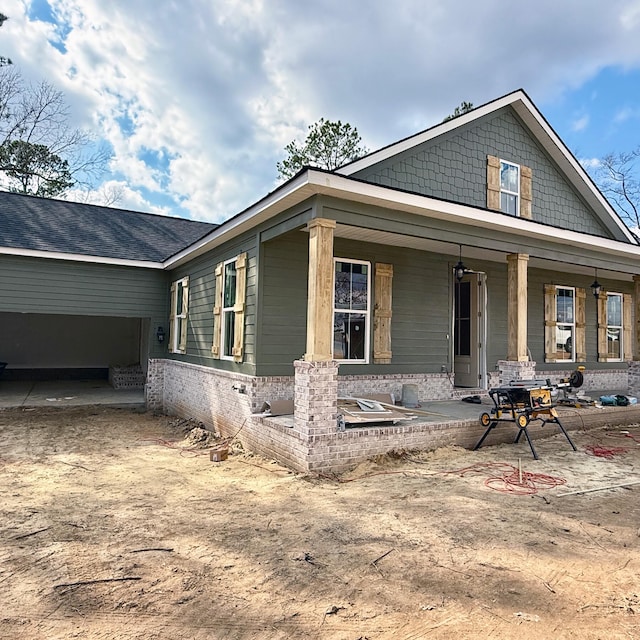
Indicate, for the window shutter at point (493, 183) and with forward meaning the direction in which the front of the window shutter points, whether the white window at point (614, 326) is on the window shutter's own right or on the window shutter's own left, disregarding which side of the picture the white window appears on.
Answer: on the window shutter's own left

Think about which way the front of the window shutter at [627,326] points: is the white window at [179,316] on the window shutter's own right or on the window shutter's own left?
on the window shutter's own right

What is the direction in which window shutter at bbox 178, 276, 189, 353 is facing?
to the viewer's left

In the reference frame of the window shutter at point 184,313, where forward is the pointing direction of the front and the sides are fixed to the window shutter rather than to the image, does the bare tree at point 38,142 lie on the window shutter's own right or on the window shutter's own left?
on the window shutter's own right

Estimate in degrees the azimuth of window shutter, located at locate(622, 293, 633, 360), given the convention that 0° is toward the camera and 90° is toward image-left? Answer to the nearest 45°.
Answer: approximately 315°

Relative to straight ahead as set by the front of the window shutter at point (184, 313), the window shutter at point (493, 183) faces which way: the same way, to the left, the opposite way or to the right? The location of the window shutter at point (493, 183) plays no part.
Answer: to the left

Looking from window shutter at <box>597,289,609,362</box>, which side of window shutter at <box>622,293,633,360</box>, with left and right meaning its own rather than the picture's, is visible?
right

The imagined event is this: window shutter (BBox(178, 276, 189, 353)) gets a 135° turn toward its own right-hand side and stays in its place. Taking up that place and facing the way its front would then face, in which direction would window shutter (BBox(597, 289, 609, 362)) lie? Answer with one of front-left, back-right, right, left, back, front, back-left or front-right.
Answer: front-right

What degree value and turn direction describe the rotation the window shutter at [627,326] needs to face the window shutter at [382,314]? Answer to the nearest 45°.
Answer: approximately 90° to its right

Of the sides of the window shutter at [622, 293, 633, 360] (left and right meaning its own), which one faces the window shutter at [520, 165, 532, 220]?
right

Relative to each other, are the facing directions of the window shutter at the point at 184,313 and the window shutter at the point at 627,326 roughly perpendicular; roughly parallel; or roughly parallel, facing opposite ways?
roughly perpendicular

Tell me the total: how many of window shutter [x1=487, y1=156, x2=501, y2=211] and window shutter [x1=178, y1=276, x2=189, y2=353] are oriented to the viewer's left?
1

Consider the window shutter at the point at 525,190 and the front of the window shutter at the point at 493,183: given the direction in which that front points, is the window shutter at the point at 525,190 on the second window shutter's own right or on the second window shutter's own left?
on the second window shutter's own left

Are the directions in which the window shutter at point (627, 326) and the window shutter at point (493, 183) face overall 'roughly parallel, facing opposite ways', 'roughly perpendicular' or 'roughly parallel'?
roughly parallel

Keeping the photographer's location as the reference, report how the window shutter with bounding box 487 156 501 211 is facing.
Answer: facing the viewer and to the right of the viewer

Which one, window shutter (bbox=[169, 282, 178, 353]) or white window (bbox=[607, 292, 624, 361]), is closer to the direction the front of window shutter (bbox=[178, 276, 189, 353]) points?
the window shutter

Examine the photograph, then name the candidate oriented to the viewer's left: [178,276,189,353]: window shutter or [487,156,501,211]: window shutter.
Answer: [178,276,189,353]: window shutter

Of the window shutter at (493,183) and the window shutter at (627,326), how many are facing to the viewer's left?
0
